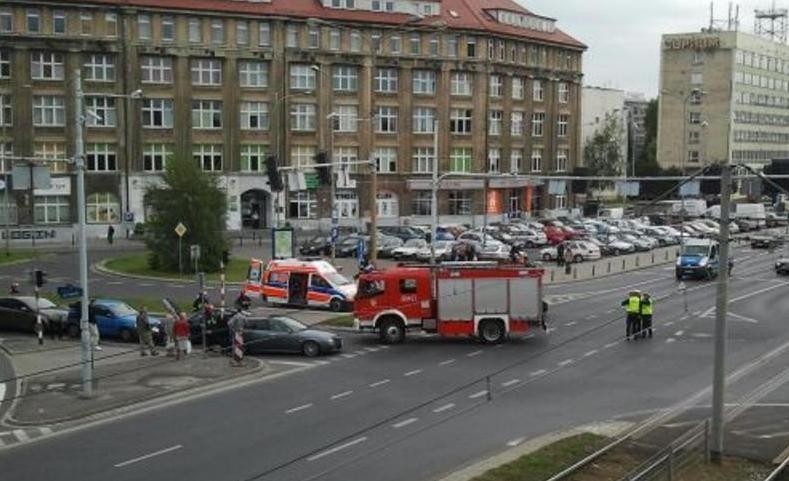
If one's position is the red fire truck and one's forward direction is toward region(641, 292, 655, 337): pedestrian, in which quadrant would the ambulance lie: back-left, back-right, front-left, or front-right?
back-left

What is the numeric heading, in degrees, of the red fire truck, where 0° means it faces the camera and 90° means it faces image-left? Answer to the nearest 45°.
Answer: approximately 90°

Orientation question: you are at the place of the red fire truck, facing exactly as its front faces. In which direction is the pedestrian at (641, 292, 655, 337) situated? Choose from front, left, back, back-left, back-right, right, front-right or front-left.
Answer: back

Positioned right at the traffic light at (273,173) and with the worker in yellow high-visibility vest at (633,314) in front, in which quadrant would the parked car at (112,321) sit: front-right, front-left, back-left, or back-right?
back-right

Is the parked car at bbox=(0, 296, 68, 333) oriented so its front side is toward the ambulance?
yes

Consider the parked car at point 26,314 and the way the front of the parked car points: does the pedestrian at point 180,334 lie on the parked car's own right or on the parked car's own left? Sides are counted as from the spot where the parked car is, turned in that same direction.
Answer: on the parked car's own right

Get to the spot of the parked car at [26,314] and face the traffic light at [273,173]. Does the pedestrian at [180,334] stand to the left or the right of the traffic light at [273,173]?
right

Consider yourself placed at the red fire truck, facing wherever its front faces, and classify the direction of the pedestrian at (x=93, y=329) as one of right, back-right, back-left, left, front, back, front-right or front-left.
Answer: front

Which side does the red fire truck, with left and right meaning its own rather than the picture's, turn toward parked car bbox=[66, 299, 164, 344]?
front

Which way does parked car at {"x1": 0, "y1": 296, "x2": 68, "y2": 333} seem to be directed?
to the viewer's right

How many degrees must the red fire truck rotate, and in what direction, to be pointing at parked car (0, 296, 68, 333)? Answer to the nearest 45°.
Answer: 0° — it already faces it

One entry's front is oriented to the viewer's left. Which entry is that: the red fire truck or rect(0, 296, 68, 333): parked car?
the red fire truck
